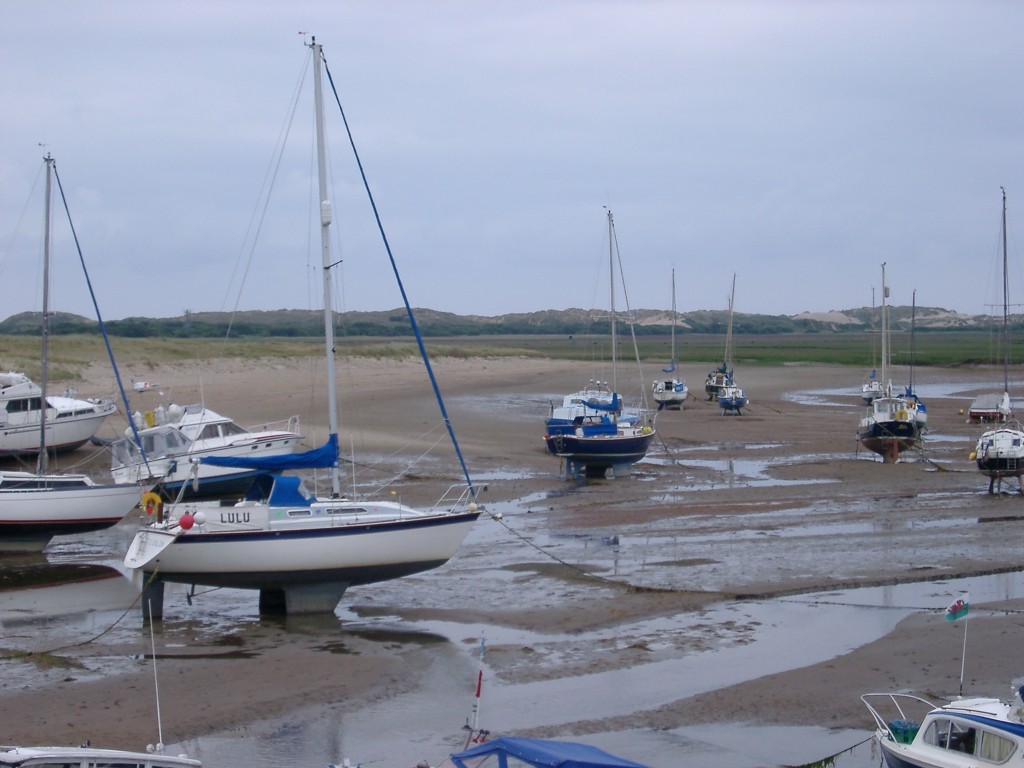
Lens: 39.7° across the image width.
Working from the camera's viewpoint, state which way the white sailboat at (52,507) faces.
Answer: facing to the right of the viewer

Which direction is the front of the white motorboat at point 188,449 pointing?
to the viewer's right

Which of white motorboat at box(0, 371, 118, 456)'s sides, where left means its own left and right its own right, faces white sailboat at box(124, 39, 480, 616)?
right

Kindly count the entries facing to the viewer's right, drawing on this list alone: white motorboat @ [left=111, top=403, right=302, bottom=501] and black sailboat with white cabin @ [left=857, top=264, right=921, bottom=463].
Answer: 1

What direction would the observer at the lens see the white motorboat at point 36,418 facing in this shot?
facing to the right of the viewer
